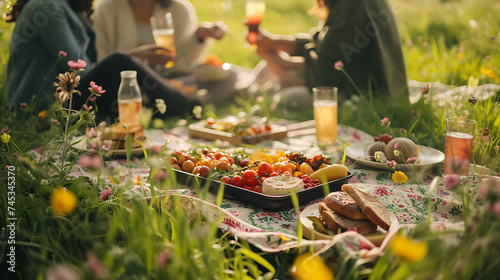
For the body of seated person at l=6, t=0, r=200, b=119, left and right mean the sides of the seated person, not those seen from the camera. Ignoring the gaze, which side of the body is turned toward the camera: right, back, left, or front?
right

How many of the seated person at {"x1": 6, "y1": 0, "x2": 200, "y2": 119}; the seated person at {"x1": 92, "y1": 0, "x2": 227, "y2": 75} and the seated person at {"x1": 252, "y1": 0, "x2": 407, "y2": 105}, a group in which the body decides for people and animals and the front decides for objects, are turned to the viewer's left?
1

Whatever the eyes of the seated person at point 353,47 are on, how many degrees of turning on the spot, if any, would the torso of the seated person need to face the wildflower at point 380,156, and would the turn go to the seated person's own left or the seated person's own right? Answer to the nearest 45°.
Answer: approximately 90° to the seated person's own left

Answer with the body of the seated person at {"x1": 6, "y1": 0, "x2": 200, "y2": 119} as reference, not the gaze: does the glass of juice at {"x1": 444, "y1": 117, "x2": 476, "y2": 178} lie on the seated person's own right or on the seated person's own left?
on the seated person's own right

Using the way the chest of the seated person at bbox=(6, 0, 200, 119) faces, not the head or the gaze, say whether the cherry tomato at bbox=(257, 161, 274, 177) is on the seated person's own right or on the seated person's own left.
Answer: on the seated person's own right

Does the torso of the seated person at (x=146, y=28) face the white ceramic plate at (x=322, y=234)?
yes

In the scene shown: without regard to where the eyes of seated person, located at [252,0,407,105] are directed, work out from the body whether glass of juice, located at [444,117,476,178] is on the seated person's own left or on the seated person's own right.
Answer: on the seated person's own left

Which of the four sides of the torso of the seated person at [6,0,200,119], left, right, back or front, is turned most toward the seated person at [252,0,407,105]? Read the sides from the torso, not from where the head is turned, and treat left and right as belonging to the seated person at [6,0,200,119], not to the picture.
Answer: front

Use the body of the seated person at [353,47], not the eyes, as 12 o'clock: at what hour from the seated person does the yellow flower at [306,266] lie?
The yellow flower is roughly at 9 o'clock from the seated person.

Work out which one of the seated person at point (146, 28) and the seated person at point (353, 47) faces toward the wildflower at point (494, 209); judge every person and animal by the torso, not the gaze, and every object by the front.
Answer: the seated person at point (146, 28)

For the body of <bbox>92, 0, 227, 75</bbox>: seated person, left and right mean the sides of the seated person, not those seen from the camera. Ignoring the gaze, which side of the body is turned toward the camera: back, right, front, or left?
front

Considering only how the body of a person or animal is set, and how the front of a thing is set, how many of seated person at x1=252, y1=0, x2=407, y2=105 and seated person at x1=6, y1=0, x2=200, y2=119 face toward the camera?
0

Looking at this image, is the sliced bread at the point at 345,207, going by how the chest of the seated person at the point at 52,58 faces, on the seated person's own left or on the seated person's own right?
on the seated person's own right

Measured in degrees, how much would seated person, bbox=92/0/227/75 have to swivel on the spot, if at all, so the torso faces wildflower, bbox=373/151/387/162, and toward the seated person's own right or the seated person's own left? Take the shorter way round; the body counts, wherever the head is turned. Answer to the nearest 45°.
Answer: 0° — they already face it

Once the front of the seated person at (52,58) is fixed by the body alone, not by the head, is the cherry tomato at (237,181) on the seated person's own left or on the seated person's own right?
on the seated person's own right

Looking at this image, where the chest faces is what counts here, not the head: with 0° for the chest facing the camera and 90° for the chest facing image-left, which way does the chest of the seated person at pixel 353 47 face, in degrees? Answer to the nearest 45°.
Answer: approximately 90°

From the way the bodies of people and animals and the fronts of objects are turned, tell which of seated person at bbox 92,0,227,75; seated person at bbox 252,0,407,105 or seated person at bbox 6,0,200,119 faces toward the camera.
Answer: seated person at bbox 92,0,227,75

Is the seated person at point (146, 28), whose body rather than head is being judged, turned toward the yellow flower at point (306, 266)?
yes

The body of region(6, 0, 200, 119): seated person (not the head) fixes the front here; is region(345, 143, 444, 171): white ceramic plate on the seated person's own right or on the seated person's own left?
on the seated person's own right
